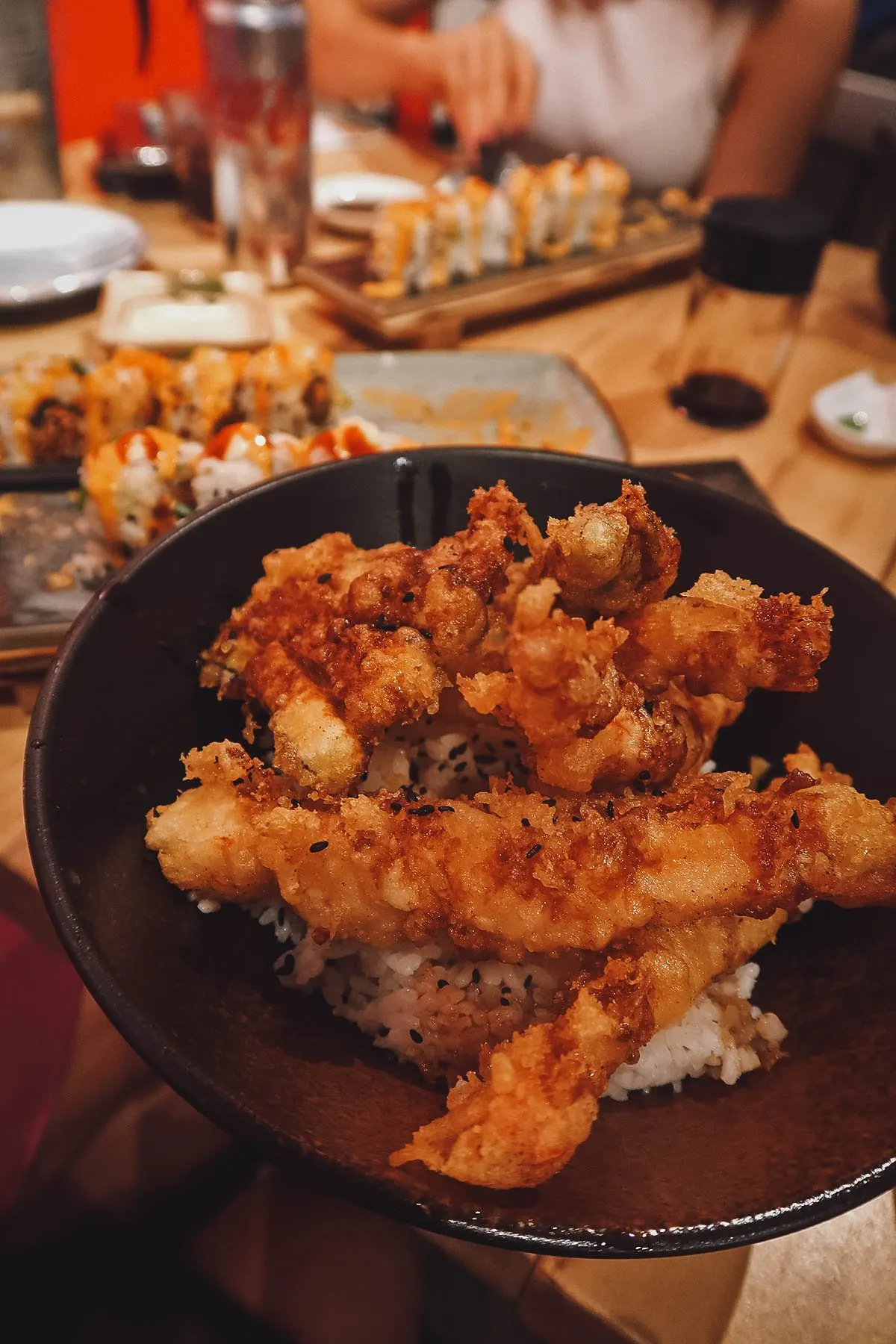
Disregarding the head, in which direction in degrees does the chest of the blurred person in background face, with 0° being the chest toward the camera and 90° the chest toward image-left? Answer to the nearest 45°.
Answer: approximately 45°

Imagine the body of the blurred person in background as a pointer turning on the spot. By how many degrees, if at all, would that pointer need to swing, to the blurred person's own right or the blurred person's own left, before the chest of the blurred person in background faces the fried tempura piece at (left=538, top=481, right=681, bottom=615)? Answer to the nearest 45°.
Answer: approximately 45° to the blurred person's own left

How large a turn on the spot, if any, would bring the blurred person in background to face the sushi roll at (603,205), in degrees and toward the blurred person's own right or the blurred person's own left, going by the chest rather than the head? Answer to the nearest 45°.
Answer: approximately 45° to the blurred person's own left

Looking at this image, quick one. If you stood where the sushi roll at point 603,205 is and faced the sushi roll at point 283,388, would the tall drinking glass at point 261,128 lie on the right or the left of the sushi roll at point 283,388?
right

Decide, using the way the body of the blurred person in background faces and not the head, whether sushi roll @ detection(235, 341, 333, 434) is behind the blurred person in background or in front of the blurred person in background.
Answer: in front

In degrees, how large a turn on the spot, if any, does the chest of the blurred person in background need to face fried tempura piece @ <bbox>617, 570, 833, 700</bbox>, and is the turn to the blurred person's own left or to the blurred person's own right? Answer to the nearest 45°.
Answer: approximately 45° to the blurred person's own left

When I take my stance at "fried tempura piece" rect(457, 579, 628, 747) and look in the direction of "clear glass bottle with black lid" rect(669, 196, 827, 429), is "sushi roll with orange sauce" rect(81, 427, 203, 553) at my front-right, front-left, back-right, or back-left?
front-left

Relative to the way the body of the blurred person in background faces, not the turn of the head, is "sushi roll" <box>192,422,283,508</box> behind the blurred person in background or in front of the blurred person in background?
in front

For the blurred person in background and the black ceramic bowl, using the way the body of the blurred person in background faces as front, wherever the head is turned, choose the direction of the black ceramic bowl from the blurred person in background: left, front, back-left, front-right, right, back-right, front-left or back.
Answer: front-left

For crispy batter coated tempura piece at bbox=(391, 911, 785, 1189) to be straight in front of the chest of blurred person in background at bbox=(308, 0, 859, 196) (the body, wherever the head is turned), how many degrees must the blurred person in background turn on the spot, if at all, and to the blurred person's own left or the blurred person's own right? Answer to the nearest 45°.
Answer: approximately 45° to the blurred person's own left

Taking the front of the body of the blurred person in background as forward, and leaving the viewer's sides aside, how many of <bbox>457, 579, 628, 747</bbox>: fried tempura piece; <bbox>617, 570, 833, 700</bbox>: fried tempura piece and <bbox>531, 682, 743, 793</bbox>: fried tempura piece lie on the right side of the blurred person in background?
0

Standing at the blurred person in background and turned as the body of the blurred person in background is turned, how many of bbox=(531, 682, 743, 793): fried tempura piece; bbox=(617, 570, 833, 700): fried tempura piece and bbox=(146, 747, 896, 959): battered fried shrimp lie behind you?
0
